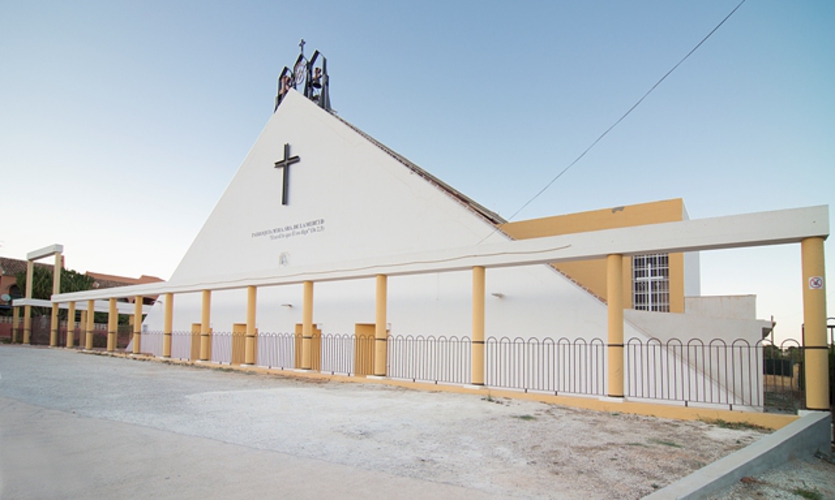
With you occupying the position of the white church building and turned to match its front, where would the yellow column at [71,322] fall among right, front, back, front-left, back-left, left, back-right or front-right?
right

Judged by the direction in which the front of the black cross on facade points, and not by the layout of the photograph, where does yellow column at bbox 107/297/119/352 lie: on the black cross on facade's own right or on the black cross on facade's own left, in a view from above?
on the black cross on facade's own right

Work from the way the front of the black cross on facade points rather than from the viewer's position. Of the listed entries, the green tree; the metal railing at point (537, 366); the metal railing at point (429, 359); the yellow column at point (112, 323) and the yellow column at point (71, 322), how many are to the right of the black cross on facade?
3

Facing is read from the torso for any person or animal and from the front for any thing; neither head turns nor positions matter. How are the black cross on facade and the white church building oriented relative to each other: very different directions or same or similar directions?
same or similar directions

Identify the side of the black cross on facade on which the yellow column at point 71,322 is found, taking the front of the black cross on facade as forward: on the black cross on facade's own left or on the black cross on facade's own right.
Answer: on the black cross on facade's own right

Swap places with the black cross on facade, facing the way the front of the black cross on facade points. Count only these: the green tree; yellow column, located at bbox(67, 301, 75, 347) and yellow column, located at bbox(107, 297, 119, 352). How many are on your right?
3

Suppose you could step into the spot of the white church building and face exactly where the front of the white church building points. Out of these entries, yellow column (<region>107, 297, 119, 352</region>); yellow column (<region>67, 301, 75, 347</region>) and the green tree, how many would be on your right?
3

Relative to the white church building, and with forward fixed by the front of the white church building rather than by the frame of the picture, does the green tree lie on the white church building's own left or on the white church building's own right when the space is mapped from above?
on the white church building's own right

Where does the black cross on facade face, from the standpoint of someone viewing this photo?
facing the viewer and to the left of the viewer

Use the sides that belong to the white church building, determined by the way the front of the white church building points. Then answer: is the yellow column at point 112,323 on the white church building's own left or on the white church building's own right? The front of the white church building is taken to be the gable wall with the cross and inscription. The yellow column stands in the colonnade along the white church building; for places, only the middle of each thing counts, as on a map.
on the white church building's own right

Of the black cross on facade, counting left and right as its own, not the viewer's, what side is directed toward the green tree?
right
